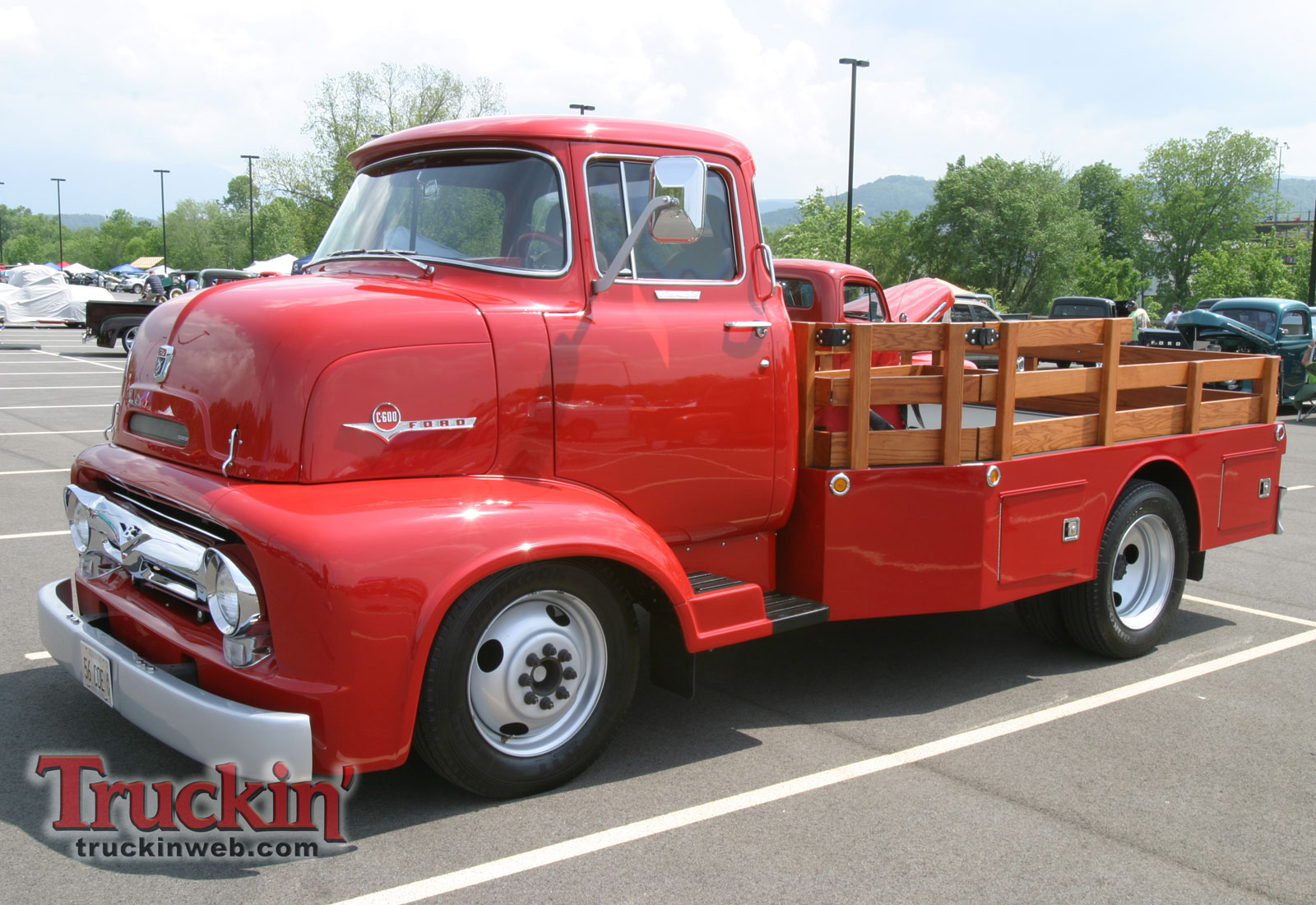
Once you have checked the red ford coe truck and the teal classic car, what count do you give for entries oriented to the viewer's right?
0

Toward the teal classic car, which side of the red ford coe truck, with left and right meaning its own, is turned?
back

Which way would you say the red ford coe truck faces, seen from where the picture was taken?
facing the viewer and to the left of the viewer

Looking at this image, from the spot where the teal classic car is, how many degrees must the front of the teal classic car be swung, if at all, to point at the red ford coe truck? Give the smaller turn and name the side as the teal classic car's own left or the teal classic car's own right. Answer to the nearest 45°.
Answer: approximately 45° to the teal classic car's own left

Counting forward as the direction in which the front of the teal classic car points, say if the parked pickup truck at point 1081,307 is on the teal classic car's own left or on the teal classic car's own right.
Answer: on the teal classic car's own right
